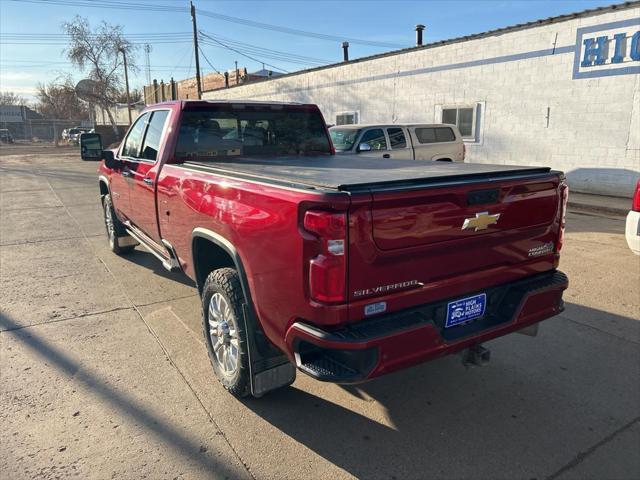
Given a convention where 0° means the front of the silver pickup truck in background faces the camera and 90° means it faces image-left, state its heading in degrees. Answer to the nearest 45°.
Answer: approximately 45°

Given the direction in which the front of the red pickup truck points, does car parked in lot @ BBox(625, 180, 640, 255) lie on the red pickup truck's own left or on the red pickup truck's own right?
on the red pickup truck's own right

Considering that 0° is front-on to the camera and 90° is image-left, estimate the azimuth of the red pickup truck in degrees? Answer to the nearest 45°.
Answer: approximately 135°

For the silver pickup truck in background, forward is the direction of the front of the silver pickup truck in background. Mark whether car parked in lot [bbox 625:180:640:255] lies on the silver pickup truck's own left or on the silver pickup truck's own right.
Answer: on the silver pickup truck's own left
